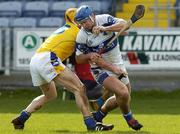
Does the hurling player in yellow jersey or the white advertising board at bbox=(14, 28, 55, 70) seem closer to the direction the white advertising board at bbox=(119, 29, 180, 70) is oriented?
the hurling player in yellow jersey

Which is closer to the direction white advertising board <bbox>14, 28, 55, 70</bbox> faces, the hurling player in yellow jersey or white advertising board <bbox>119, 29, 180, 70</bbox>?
the hurling player in yellow jersey

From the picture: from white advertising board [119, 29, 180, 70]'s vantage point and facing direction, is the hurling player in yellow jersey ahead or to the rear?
ahead

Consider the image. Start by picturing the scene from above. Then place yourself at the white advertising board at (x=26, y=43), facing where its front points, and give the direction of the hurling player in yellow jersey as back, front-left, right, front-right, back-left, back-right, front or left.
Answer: front

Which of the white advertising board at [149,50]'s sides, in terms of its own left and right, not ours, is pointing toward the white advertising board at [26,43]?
right

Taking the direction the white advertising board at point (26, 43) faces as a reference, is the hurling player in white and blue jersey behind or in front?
in front

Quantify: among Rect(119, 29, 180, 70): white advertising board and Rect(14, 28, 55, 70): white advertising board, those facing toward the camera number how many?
2

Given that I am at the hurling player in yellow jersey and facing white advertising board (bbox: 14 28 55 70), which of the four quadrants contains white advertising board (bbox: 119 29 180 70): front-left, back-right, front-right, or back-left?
front-right

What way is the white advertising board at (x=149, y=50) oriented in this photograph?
toward the camera

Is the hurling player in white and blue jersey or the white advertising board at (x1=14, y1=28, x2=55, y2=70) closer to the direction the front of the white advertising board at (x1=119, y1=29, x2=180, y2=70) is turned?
the hurling player in white and blue jersey

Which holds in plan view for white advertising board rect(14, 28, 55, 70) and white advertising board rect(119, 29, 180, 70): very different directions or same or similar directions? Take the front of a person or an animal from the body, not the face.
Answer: same or similar directions

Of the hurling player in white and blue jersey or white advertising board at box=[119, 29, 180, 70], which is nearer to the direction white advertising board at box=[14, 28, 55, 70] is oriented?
the hurling player in white and blue jersey

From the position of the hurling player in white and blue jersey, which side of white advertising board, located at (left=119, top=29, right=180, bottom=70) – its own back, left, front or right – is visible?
front

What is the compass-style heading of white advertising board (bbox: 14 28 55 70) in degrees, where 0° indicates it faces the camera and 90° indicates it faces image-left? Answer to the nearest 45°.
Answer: approximately 0°

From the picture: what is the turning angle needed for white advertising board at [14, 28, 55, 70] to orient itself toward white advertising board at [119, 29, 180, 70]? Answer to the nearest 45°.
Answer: approximately 90° to its left
